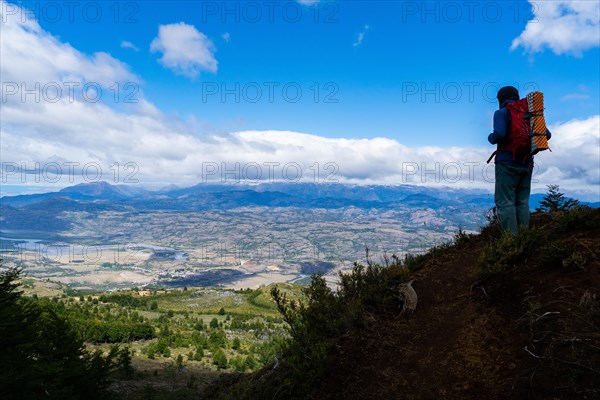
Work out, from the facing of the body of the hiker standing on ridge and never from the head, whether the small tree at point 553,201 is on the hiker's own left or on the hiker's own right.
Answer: on the hiker's own right

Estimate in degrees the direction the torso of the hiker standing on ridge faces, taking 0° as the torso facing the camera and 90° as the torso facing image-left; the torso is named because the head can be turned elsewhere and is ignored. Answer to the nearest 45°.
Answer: approximately 135°

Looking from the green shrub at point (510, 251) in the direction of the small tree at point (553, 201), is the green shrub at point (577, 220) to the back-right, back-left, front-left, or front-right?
front-right

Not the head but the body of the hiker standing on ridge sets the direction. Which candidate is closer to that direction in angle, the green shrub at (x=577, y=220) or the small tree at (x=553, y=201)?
the small tree

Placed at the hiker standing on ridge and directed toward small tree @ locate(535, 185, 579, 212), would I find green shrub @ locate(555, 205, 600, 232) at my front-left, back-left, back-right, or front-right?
front-right

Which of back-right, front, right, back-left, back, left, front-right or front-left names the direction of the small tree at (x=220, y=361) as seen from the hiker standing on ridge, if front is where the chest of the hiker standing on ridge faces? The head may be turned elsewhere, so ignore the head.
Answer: front
